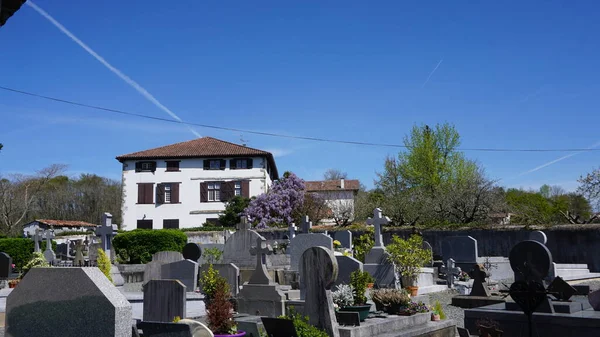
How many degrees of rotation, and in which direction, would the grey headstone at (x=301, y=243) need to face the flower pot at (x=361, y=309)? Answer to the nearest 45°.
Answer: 0° — it already faces it

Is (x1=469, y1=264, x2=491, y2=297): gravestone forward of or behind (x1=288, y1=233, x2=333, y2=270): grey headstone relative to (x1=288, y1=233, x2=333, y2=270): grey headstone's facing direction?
forward

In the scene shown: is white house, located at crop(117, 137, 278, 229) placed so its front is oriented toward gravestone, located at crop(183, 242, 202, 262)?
yes

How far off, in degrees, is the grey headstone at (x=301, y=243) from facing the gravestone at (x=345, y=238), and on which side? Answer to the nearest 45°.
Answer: approximately 135° to its left

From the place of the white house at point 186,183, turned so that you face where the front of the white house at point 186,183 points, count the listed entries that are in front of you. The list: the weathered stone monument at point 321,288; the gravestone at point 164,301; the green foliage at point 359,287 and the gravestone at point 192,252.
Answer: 4

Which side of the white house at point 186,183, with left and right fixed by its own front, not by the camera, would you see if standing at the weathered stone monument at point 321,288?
front

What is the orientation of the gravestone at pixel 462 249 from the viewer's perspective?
toward the camera

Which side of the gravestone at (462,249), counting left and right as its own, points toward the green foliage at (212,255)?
right

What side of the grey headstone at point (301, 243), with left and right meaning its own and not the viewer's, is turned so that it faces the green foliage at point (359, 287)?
front

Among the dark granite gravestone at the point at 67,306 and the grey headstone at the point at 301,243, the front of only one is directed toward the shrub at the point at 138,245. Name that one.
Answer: the dark granite gravestone

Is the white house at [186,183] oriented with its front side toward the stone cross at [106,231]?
yes

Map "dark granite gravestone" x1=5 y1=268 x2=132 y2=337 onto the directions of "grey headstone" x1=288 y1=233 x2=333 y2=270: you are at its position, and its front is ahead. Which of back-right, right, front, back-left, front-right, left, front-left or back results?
front

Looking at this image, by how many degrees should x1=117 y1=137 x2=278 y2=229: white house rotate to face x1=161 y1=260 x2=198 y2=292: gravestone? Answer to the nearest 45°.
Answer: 0° — it already faces it
